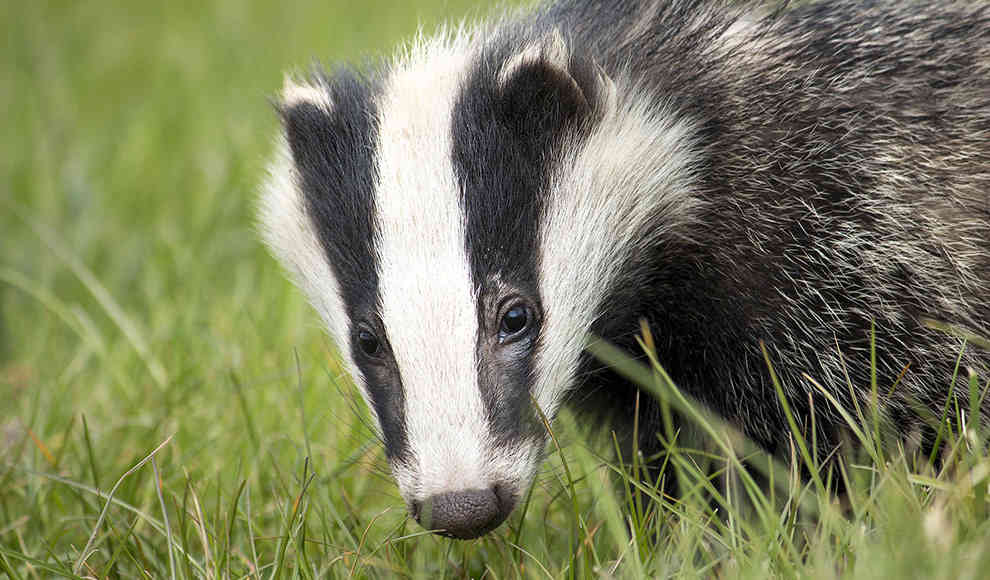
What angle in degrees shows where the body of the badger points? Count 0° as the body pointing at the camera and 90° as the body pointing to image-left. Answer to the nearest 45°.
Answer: approximately 45°
